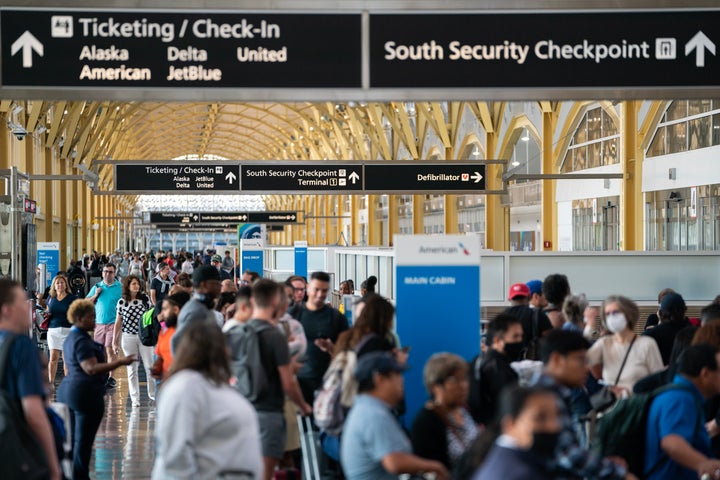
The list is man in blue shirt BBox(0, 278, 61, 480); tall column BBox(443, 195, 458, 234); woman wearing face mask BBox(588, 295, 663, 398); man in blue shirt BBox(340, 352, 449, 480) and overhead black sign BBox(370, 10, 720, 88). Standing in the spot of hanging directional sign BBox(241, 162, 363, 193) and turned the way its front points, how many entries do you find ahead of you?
4

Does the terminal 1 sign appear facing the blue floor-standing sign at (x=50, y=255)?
no

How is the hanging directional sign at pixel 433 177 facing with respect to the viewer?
toward the camera

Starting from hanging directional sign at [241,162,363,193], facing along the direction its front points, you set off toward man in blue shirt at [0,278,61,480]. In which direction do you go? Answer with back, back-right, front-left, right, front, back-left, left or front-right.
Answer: front

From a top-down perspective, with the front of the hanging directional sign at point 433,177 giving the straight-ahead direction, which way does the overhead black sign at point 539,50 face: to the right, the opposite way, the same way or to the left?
the same way

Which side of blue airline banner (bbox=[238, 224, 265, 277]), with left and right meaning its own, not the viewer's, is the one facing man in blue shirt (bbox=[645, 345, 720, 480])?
front

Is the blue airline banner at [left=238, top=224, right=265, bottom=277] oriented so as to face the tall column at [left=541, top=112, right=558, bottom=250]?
no

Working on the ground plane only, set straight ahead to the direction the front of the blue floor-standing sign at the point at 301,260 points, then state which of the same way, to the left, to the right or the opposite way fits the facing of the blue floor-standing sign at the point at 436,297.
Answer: the same way

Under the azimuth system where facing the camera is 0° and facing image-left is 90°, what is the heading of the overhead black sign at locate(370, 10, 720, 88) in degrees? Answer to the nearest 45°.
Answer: approximately 0°

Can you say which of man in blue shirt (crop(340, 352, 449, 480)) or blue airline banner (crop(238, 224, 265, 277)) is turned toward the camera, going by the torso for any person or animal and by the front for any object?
the blue airline banner

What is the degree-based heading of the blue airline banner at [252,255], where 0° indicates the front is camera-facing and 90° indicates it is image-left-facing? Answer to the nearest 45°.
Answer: approximately 0°

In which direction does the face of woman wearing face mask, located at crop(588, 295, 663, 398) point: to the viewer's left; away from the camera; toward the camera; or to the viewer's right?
toward the camera

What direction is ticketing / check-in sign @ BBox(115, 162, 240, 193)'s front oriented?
toward the camera

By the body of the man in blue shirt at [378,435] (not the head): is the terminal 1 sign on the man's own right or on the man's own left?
on the man's own left

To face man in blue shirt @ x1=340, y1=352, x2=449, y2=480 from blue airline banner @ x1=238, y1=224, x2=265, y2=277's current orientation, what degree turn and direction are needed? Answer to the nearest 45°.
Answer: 0° — it already faces them
